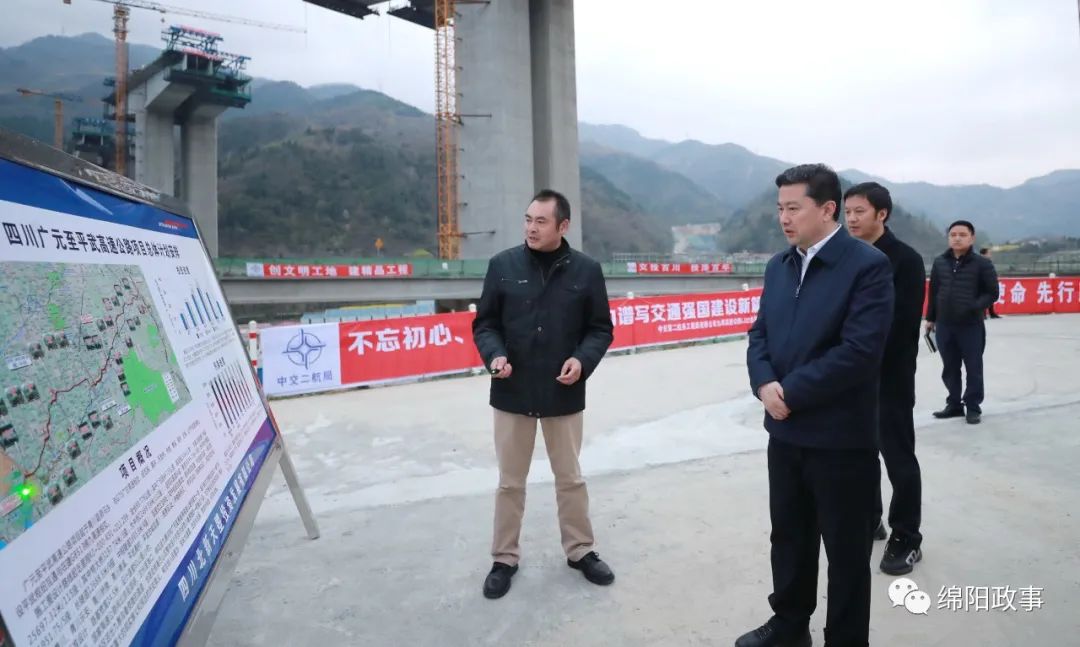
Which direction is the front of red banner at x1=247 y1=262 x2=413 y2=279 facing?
toward the camera

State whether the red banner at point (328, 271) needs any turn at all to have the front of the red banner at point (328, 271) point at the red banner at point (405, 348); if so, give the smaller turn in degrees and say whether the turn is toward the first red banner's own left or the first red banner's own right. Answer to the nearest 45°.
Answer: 0° — it already faces it

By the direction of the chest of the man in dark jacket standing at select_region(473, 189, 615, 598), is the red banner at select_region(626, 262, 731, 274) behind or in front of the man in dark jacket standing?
behind

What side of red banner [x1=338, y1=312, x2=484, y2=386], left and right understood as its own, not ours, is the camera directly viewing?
front

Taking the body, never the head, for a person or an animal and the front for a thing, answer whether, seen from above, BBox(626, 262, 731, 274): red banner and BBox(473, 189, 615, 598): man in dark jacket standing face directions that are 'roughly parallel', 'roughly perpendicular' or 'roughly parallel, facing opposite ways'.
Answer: roughly parallel

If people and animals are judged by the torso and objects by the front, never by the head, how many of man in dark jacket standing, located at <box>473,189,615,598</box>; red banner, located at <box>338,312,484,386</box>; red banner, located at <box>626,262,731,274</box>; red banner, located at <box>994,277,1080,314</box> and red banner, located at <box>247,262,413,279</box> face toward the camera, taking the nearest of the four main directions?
5

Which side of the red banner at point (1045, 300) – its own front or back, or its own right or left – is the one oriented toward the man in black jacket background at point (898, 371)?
front

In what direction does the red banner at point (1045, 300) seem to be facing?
toward the camera

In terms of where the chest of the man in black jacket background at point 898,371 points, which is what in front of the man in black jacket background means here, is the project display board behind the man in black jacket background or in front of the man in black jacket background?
in front

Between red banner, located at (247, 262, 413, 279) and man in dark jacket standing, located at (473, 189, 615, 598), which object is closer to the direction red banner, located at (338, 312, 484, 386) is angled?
the man in dark jacket standing

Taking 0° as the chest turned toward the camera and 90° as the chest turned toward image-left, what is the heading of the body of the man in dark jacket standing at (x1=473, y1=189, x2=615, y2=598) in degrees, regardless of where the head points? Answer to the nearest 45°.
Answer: approximately 0°

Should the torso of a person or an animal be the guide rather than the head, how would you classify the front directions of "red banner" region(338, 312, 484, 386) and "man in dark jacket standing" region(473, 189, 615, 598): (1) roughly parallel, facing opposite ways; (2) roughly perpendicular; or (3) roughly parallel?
roughly parallel

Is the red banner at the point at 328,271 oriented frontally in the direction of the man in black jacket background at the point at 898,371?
yes

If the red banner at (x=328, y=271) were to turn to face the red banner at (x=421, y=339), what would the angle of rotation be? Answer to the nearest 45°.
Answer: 0° — it already faces it

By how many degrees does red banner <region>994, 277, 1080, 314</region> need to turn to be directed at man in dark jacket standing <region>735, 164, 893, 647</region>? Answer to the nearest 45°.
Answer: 0° — it already faces them

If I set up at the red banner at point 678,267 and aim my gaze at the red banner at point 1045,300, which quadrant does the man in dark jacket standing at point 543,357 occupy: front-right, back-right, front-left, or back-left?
front-right

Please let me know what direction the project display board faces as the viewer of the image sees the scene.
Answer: facing the viewer and to the right of the viewer
